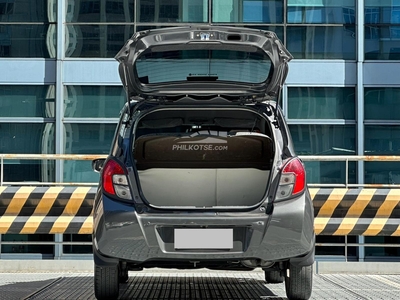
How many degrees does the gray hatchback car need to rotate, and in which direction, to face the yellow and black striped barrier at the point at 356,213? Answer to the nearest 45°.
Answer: approximately 45° to its right

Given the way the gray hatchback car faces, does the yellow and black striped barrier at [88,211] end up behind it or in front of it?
in front

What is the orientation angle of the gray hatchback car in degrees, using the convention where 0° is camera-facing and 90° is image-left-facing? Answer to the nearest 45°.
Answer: approximately 180°
